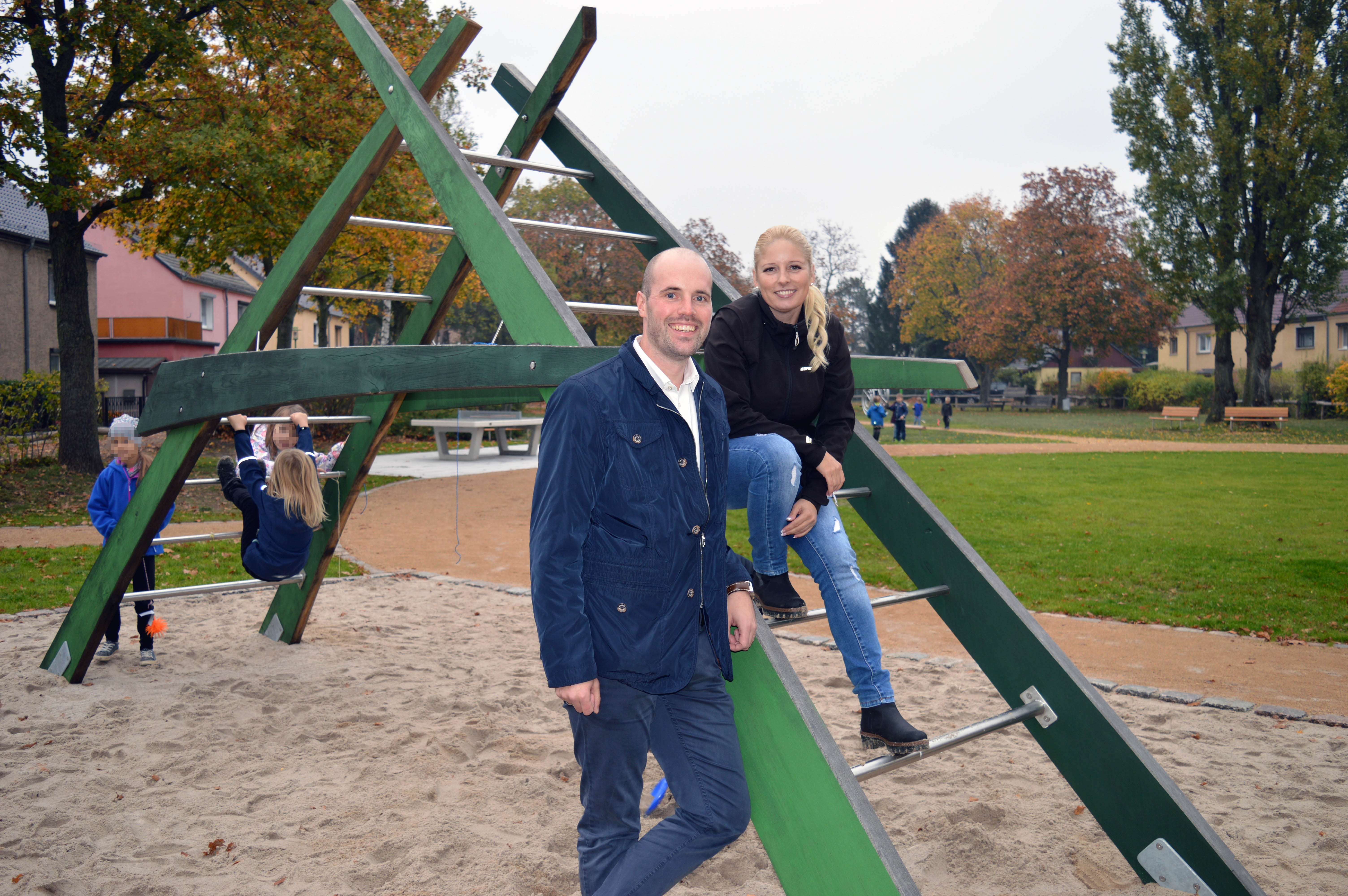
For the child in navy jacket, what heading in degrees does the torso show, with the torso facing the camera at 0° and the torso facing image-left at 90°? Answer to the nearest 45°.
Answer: approximately 135°

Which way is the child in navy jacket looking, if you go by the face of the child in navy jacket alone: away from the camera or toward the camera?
away from the camera

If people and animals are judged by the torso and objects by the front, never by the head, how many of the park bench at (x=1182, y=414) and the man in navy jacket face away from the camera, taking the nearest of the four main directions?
0

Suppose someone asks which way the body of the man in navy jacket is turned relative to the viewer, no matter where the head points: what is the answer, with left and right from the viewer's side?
facing the viewer and to the right of the viewer

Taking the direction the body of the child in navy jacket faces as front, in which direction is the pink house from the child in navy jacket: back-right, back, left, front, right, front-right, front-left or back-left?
front-right

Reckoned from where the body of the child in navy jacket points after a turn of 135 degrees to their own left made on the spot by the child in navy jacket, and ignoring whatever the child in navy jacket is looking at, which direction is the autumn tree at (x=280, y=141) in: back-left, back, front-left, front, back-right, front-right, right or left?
back

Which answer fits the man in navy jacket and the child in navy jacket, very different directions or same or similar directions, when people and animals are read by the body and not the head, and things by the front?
very different directions

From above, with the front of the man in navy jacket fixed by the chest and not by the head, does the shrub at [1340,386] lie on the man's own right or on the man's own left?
on the man's own left

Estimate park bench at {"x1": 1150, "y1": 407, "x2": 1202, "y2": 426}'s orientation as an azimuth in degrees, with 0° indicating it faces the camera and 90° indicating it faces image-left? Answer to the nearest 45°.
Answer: approximately 45°
